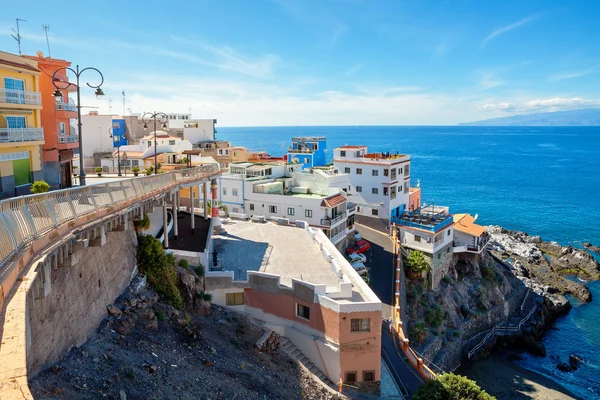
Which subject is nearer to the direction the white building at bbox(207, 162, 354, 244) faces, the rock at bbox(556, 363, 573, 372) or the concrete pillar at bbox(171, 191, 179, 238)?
the rock

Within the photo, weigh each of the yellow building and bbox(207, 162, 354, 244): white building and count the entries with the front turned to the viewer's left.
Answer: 0

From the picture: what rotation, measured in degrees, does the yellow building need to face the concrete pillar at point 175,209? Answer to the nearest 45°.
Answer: approximately 45° to its left

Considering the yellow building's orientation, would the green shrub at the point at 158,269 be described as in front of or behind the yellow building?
in front

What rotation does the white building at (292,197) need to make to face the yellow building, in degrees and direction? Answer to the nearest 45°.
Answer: approximately 90° to its right

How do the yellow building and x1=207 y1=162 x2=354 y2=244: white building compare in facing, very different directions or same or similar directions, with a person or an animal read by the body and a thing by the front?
same or similar directions

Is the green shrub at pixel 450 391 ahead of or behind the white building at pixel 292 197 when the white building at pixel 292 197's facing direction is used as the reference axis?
ahead

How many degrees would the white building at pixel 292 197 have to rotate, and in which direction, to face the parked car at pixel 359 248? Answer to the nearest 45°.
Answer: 0° — it already faces it

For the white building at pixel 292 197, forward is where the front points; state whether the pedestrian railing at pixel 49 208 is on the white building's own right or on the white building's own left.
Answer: on the white building's own right

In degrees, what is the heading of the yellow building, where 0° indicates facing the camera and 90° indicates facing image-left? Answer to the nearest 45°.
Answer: approximately 315°

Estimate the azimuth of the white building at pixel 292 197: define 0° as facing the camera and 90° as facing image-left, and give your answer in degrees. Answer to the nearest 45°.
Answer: approximately 315°
